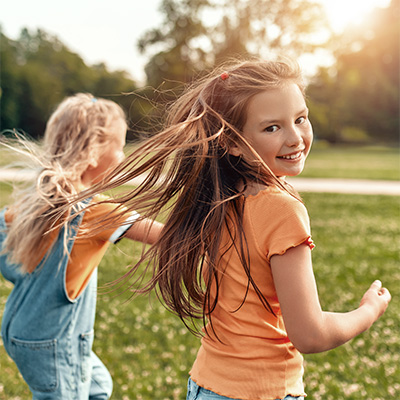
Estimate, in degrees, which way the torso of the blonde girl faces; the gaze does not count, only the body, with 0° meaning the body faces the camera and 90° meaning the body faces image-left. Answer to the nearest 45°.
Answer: approximately 225°

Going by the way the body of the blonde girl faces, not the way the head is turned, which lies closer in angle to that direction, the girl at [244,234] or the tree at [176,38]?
the tree

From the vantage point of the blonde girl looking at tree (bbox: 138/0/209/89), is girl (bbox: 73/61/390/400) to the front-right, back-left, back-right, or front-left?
back-right

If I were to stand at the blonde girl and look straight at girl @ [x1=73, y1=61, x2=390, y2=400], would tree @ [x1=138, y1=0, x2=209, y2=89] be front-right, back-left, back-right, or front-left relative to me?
back-left

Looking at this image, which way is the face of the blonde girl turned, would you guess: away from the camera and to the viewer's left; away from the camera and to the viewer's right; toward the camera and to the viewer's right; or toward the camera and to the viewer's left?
away from the camera and to the viewer's right

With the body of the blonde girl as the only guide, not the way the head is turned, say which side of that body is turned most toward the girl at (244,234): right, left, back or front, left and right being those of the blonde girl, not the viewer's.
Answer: right
